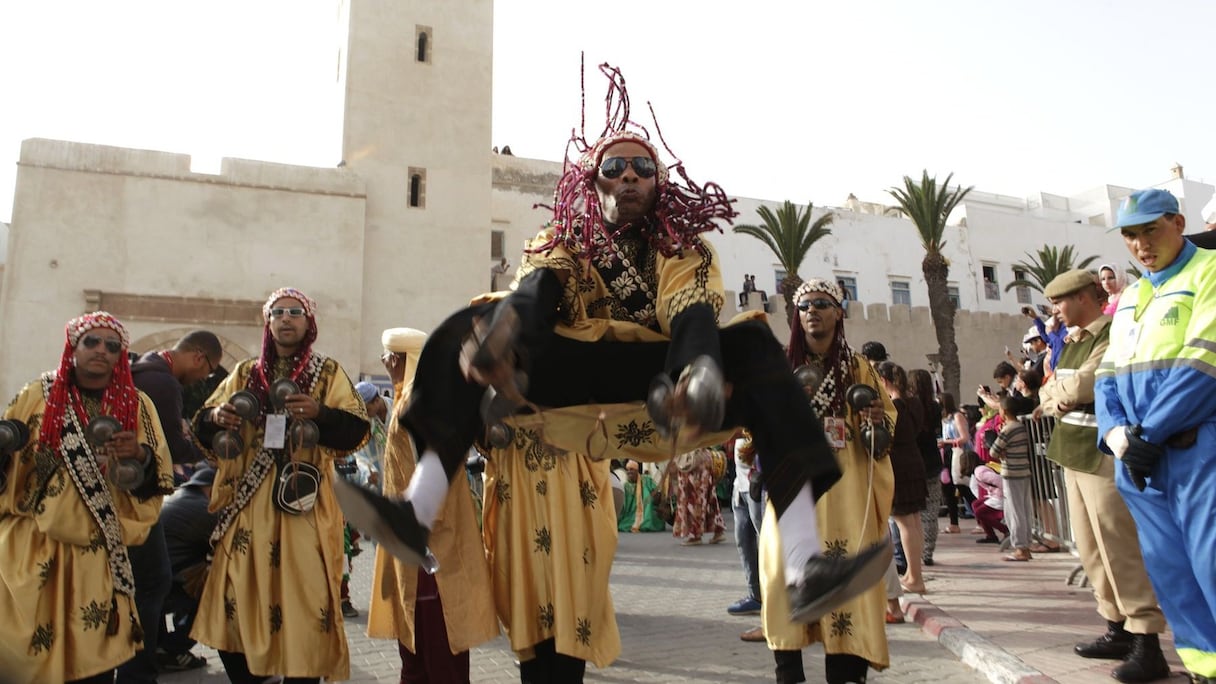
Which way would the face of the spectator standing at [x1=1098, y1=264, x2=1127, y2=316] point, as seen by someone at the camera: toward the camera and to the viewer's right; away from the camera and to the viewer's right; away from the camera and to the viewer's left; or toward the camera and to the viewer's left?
toward the camera and to the viewer's left

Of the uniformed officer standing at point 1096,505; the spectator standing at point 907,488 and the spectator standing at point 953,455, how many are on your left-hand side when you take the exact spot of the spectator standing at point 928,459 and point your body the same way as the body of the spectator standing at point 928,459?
2

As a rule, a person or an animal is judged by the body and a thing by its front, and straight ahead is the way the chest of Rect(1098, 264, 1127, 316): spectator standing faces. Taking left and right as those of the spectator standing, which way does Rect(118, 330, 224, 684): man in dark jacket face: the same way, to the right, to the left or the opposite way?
the opposite way

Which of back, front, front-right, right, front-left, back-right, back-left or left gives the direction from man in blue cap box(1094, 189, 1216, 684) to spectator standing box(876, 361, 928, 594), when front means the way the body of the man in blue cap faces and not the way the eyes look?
right

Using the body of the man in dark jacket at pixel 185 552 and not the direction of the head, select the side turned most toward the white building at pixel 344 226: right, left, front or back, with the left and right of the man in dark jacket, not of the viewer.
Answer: left

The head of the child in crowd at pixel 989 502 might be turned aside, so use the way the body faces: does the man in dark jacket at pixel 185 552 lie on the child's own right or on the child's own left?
on the child's own left

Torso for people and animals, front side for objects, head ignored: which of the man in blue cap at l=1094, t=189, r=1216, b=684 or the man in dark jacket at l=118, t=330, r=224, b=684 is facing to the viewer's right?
the man in dark jacket

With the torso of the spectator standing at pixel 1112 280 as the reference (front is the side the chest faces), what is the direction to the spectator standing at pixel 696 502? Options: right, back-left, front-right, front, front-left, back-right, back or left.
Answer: right

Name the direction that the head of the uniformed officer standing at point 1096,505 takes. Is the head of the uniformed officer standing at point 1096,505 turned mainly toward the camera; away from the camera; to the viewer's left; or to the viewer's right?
to the viewer's left

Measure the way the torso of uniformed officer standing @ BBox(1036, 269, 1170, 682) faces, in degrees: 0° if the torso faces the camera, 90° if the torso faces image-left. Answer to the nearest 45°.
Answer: approximately 90°

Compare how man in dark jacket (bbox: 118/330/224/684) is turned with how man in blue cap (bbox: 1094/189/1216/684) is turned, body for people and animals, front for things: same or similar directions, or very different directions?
very different directions

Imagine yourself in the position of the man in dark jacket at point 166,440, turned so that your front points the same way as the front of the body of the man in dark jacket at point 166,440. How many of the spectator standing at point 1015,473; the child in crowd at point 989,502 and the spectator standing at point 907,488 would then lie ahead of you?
3

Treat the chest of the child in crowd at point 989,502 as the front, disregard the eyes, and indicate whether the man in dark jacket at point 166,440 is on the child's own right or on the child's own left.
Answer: on the child's own left

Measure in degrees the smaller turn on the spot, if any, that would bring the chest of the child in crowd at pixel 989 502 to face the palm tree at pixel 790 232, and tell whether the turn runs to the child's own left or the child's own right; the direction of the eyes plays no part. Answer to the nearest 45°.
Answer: approximately 90° to the child's own right

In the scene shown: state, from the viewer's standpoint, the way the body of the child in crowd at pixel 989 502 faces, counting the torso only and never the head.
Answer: to the viewer's left

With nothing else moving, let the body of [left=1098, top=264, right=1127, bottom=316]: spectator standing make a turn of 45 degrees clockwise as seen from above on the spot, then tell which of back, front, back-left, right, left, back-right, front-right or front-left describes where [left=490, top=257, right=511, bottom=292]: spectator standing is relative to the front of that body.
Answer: front-right
